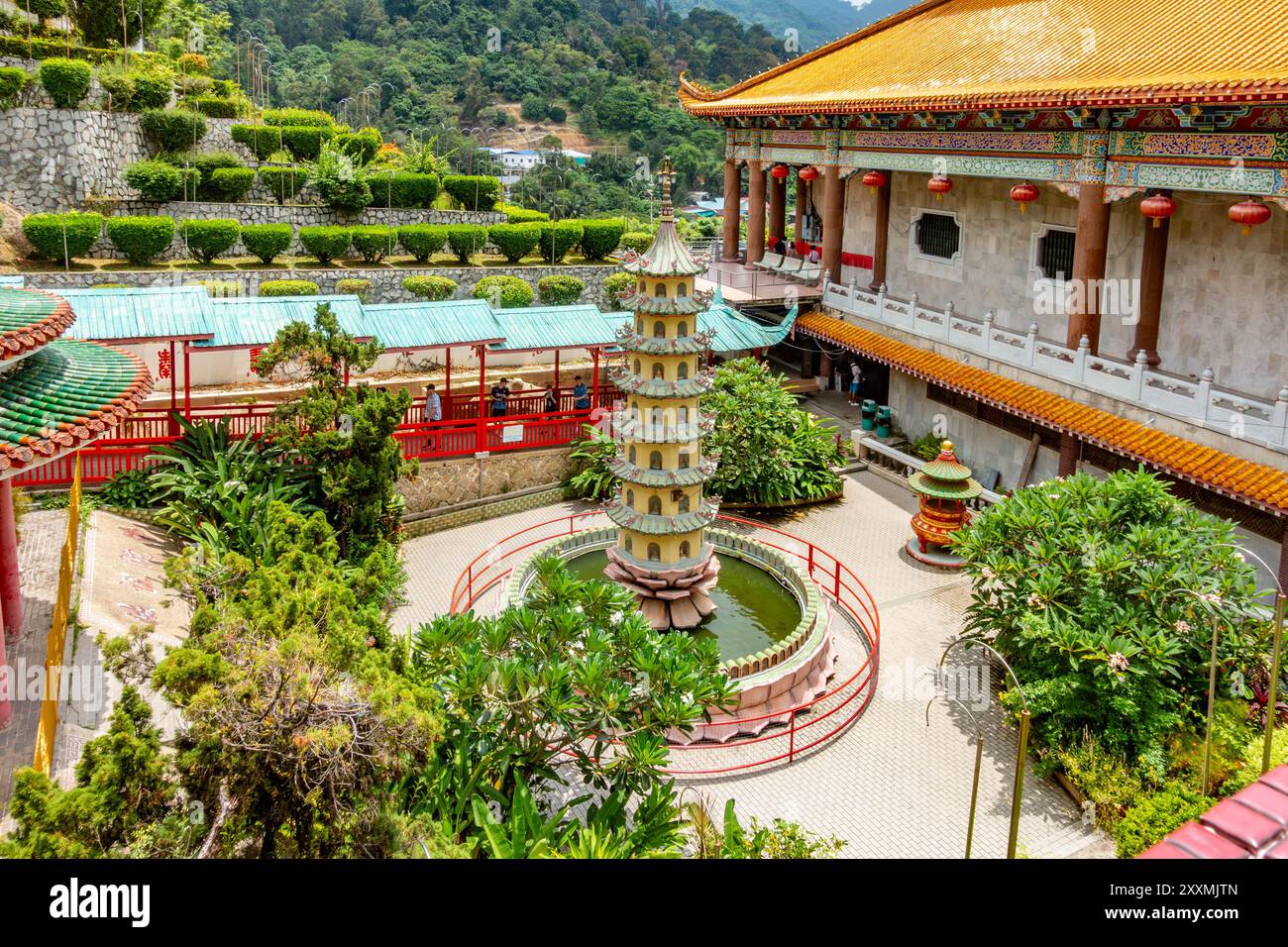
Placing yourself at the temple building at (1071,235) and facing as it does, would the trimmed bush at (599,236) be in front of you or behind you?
in front

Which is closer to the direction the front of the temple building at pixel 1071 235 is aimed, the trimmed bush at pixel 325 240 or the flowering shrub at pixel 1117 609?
the trimmed bush

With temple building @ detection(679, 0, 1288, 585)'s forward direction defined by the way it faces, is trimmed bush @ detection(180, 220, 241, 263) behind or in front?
in front

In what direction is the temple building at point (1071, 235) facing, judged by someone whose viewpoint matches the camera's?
facing the viewer and to the left of the viewer

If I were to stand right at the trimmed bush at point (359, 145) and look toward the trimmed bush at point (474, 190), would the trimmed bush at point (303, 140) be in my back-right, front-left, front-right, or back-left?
back-right

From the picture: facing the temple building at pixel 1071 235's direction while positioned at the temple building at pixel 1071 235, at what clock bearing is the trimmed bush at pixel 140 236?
The trimmed bush is roughly at 2 o'clock from the temple building.

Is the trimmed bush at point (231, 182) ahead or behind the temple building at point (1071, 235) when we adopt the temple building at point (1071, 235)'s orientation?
ahead
